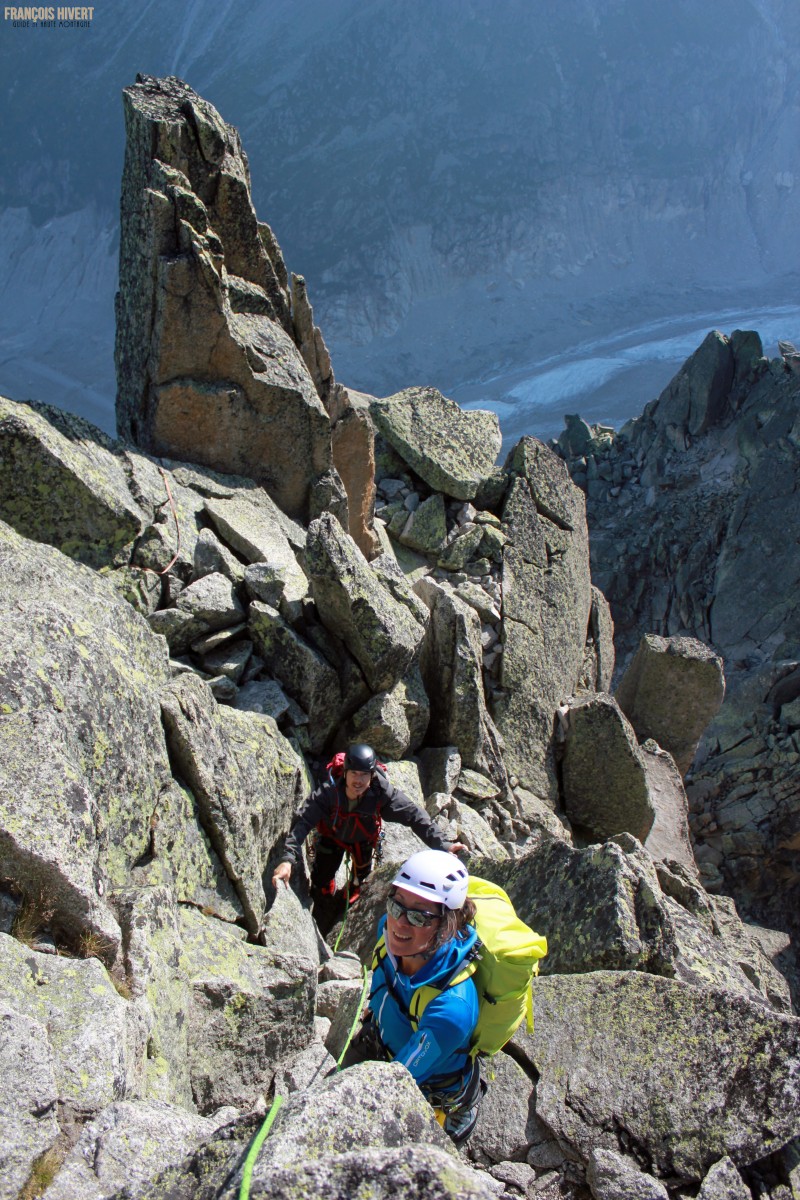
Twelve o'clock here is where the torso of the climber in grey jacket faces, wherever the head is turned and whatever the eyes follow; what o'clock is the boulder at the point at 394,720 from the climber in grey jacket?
The boulder is roughly at 6 o'clock from the climber in grey jacket.

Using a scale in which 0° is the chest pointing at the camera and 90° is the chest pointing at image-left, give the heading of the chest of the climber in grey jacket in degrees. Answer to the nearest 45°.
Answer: approximately 0°

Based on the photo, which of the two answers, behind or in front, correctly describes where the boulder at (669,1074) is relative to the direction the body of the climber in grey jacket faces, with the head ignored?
in front

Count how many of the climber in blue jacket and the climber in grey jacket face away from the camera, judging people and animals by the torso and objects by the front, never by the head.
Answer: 0

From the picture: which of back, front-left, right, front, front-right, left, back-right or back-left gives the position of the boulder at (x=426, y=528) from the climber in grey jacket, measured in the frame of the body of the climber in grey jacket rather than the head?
back

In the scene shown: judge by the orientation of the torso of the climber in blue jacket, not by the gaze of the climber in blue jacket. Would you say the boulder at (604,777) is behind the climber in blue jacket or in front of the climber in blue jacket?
behind

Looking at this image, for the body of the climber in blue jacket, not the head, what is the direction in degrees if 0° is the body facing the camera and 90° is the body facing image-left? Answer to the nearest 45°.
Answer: approximately 45°
